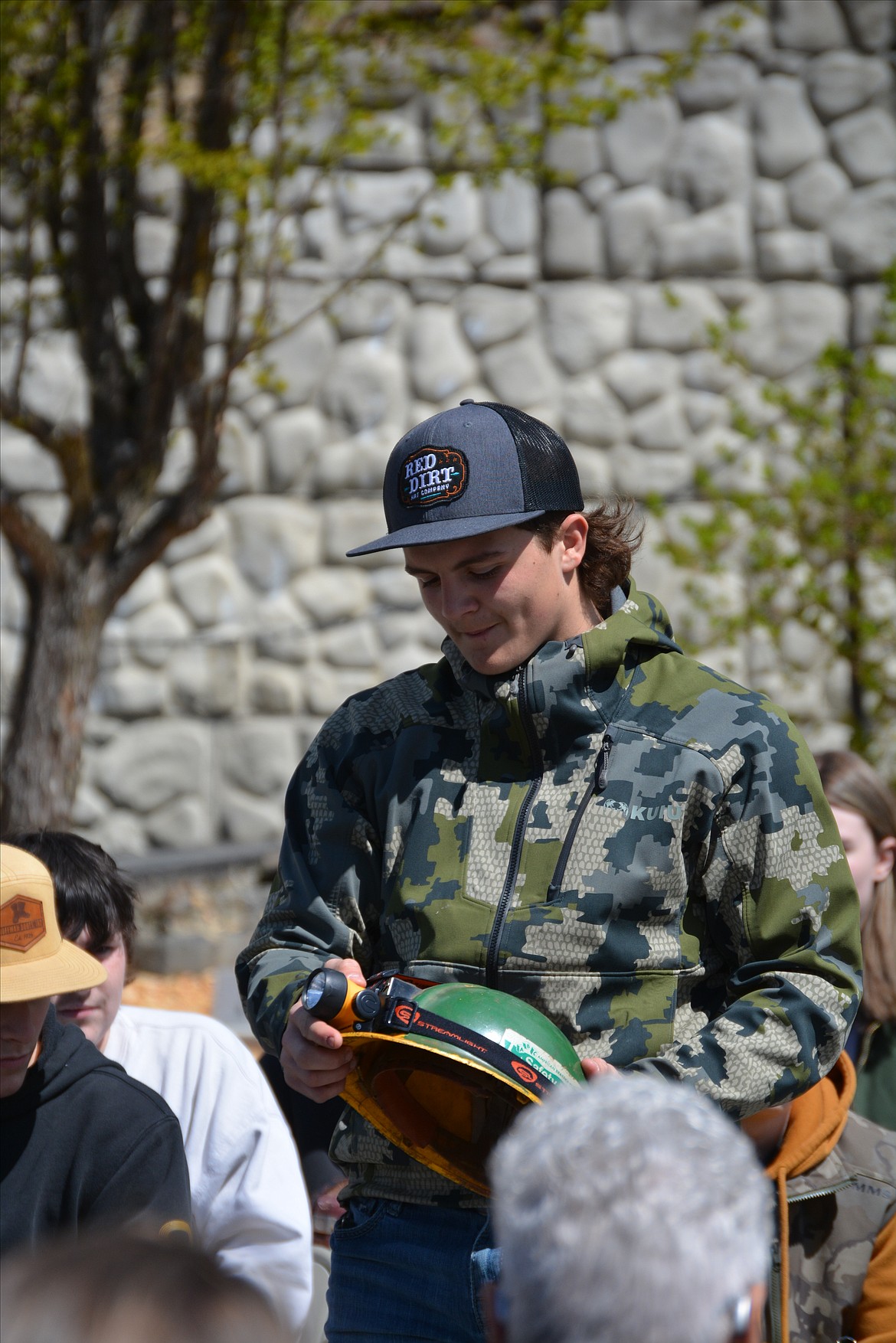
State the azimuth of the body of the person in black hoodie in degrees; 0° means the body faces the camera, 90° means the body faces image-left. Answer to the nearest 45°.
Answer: approximately 0°

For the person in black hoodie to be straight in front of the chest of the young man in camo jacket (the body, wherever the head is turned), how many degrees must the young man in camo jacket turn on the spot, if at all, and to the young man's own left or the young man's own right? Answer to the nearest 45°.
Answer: approximately 45° to the young man's own right

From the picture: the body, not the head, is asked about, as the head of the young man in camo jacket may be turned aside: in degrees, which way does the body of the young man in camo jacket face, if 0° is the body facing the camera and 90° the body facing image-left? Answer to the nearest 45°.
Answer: approximately 45°

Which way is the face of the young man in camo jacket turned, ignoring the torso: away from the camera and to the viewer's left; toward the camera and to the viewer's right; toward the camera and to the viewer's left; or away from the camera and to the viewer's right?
toward the camera and to the viewer's left

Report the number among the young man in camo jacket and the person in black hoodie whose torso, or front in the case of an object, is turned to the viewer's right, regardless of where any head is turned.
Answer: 0
